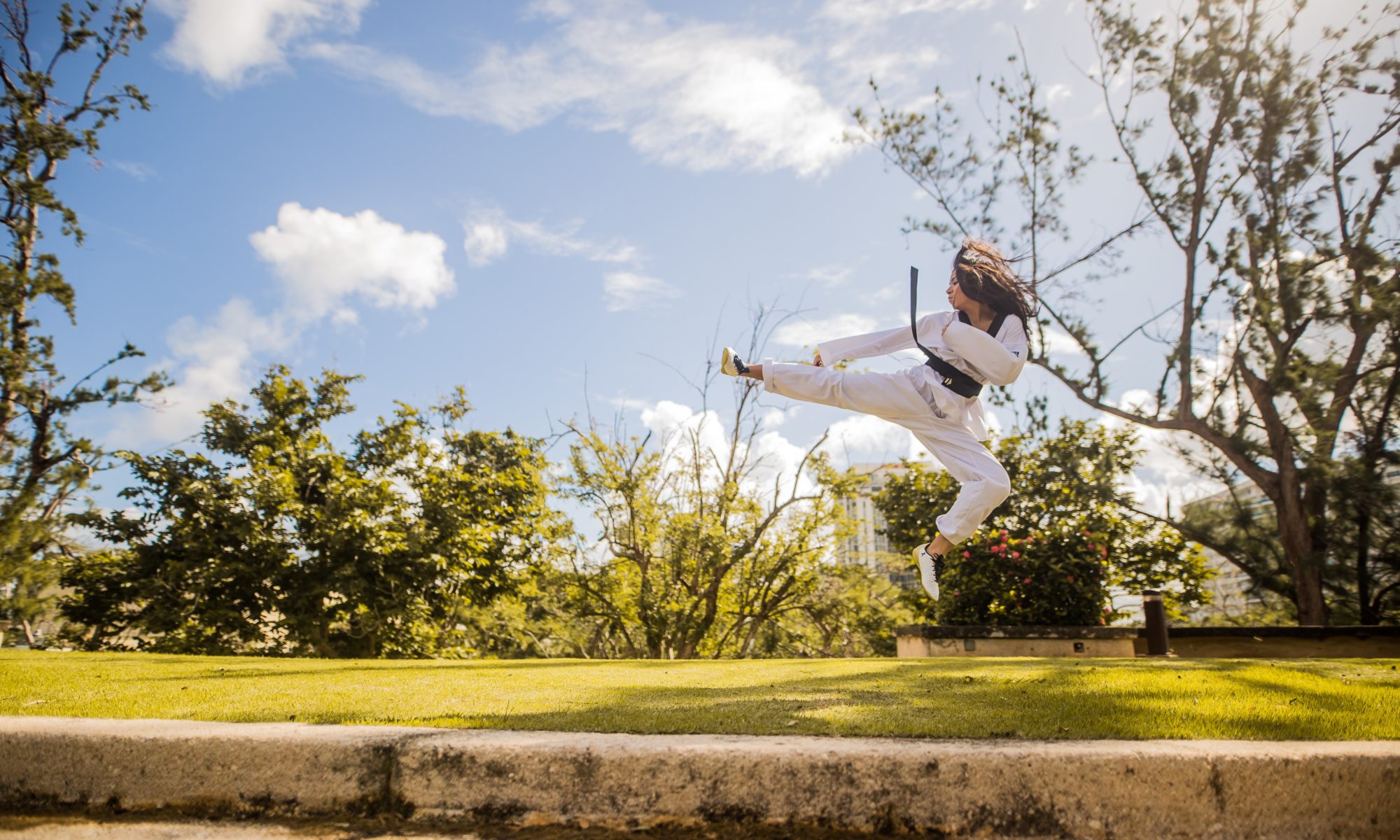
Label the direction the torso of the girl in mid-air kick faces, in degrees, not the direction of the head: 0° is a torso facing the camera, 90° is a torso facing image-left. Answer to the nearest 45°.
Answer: approximately 45°

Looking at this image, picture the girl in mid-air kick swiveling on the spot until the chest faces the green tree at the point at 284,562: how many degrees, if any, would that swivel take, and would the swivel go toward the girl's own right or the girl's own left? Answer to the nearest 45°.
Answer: approximately 90° to the girl's own right

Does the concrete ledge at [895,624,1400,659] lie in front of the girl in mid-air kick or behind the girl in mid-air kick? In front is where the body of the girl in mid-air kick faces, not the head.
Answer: behind

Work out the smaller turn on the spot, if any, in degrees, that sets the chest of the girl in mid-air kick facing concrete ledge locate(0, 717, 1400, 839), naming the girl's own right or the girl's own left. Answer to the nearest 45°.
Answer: approximately 45° to the girl's own left

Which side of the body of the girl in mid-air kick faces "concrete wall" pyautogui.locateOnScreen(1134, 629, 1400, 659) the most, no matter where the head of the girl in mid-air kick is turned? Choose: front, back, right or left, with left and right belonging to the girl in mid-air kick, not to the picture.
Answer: back

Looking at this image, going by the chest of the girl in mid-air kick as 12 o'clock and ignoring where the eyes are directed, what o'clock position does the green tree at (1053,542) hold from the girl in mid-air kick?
The green tree is roughly at 5 o'clock from the girl in mid-air kick.

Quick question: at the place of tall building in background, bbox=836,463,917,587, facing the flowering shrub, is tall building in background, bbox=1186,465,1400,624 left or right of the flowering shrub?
left

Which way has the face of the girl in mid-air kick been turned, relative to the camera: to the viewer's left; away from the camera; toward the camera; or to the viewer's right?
to the viewer's left

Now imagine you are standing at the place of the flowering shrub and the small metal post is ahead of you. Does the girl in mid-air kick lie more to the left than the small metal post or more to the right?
right
